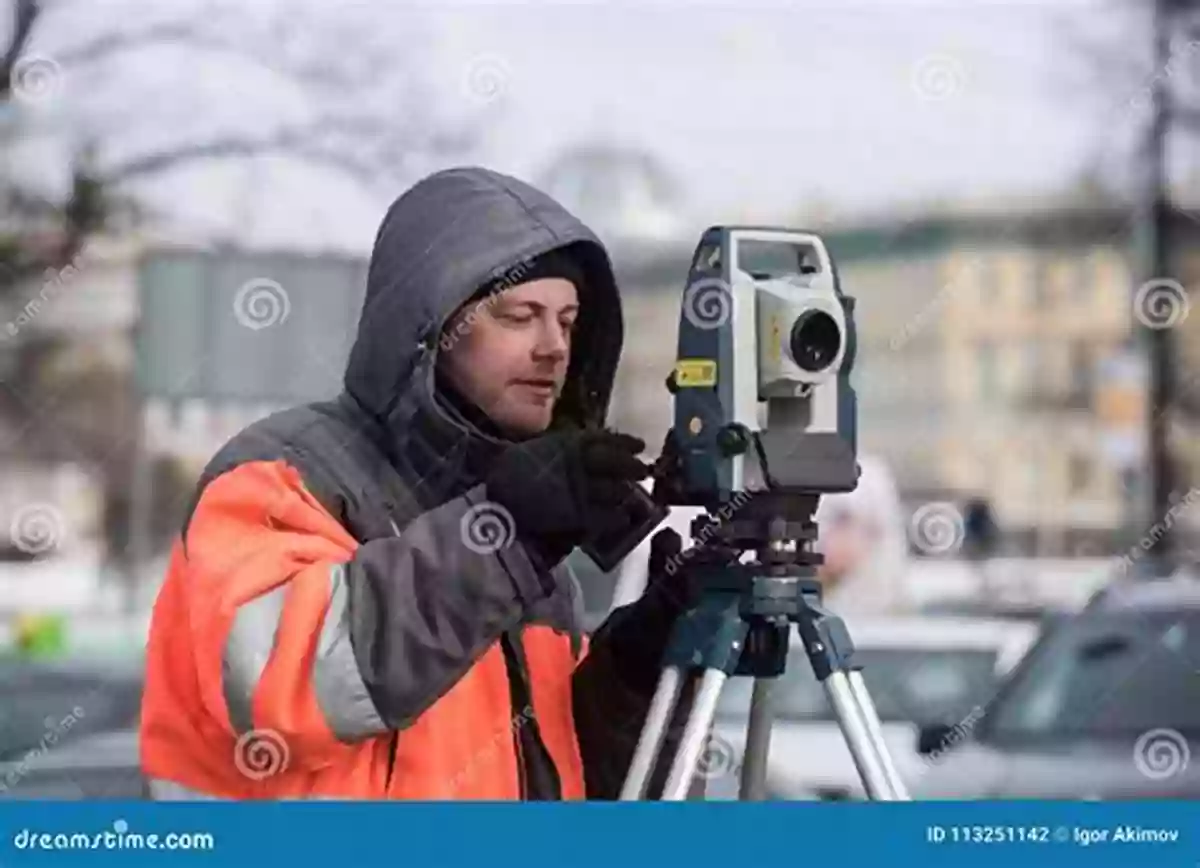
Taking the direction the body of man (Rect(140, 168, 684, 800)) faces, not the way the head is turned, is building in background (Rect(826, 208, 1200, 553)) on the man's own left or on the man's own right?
on the man's own left

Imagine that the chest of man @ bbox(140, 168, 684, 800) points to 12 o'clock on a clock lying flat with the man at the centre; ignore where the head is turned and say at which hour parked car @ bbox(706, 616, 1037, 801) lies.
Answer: The parked car is roughly at 10 o'clock from the man.

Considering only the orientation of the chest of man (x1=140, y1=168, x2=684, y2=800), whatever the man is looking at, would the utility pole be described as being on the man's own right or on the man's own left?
on the man's own left

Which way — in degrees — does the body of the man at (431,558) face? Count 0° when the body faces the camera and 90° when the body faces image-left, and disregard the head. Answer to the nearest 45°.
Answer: approximately 315°

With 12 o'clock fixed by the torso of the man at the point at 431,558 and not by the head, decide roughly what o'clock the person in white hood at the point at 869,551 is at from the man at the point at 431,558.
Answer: the person in white hood at the point at 869,551 is roughly at 10 o'clock from the man at the point at 431,558.
